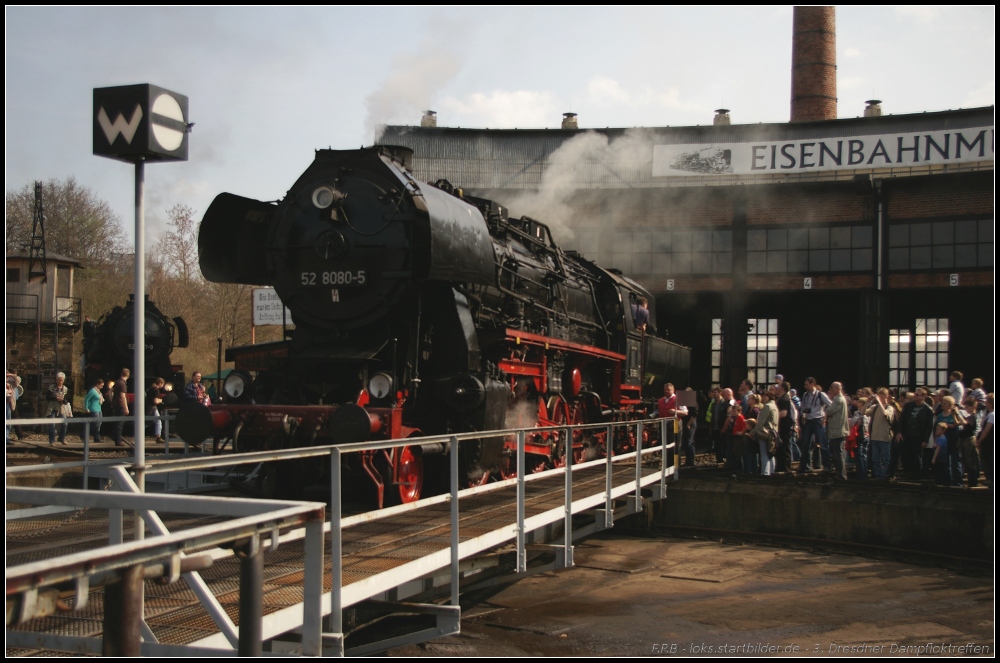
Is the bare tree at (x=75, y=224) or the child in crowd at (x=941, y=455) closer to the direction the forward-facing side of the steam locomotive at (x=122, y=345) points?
the child in crowd

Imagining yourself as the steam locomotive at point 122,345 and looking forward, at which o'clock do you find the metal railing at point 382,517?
The metal railing is roughly at 12 o'clock from the steam locomotive.

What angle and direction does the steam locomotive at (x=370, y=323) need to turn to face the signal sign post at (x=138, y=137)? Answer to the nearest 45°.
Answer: approximately 45° to its left

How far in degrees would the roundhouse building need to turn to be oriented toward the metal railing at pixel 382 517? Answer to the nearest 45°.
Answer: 0° — it already faces it

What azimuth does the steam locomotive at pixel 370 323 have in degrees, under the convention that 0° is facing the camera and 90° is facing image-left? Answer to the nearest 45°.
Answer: approximately 45°

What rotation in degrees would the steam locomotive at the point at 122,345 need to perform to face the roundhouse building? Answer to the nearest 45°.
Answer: approximately 90° to its left

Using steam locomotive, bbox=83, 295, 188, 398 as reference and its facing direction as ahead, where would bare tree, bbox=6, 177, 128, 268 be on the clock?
The bare tree is roughly at 6 o'clock from the steam locomotive.

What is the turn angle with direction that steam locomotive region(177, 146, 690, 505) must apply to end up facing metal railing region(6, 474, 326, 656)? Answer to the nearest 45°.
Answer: approximately 45° to its left

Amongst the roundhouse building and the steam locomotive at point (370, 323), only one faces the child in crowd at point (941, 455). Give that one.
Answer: the roundhouse building

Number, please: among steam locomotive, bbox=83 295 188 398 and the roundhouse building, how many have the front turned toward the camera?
2

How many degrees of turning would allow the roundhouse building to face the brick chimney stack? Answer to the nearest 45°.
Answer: approximately 180°
